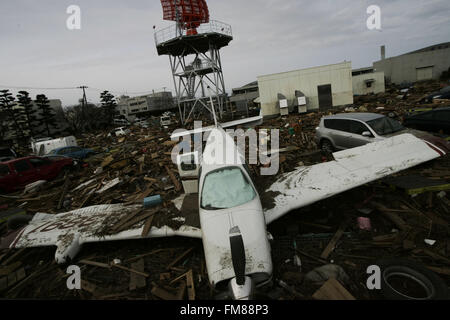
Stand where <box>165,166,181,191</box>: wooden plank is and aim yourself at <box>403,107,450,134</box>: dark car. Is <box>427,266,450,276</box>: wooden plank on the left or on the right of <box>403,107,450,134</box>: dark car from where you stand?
right

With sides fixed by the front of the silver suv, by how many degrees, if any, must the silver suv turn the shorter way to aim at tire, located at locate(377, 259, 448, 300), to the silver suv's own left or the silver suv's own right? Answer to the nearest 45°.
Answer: approximately 45° to the silver suv's own right

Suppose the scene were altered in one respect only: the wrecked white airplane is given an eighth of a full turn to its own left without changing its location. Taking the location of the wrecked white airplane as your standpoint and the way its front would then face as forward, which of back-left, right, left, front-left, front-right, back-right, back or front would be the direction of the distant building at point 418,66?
left

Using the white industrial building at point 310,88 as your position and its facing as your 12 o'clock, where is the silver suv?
The silver suv is roughly at 12 o'clock from the white industrial building.

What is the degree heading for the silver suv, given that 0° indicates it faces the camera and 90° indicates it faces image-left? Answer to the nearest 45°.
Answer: approximately 315°

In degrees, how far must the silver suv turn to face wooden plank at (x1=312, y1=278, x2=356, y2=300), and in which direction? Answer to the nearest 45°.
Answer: approximately 45° to its right

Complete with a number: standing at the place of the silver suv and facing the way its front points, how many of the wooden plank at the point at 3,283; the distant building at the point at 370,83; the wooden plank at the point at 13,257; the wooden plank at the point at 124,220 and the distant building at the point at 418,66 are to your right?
3

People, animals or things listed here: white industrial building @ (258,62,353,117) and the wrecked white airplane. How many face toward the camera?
2
